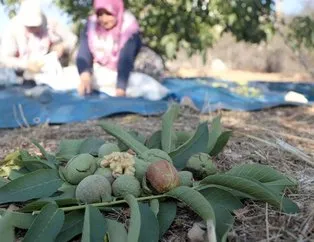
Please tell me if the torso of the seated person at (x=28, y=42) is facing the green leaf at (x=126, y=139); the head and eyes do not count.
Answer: yes

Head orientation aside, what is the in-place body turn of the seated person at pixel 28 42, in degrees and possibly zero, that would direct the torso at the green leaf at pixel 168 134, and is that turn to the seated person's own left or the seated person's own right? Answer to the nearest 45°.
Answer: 0° — they already face it

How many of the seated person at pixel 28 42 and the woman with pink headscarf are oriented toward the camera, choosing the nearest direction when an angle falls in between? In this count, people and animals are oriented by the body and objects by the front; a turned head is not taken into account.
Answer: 2

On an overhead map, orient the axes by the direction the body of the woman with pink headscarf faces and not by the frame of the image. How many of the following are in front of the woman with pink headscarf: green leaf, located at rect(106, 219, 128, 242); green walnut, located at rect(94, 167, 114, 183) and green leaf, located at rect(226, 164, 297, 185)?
3
